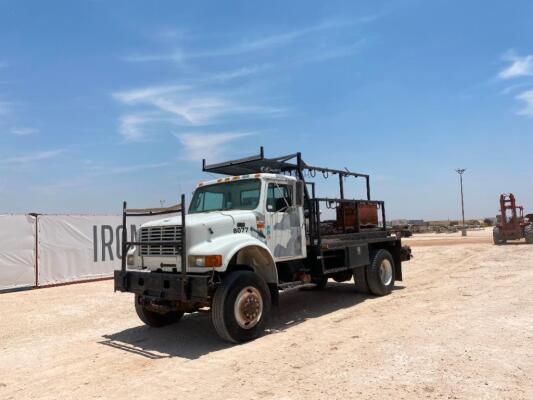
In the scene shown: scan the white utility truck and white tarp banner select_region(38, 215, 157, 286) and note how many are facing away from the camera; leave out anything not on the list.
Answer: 0

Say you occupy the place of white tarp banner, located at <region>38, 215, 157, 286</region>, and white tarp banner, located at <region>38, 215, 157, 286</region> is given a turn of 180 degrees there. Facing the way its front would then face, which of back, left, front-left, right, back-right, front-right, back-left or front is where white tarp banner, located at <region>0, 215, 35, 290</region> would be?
left

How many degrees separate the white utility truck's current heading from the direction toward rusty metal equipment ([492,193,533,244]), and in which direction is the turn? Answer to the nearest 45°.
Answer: approximately 180°

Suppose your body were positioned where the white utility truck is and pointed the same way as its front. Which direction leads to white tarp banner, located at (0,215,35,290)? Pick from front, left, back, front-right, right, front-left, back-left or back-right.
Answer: right

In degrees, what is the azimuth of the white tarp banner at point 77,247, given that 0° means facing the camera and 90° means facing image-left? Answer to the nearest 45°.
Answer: approximately 315°

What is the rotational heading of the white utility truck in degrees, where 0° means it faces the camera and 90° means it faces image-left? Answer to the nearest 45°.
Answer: approximately 45°

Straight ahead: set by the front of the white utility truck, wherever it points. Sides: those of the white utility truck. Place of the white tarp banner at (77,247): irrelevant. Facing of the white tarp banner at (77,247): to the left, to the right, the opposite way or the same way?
to the left

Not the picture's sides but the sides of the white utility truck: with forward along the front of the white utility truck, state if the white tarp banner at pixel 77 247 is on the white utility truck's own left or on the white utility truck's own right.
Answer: on the white utility truck's own right
